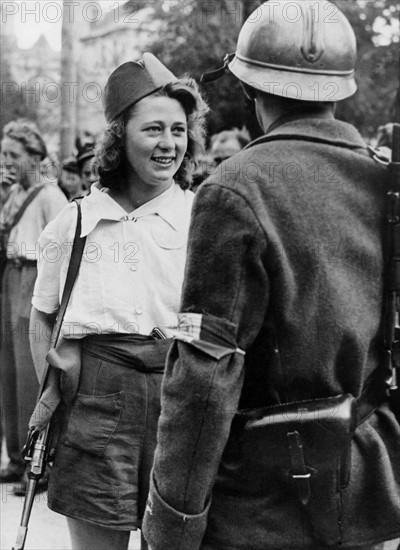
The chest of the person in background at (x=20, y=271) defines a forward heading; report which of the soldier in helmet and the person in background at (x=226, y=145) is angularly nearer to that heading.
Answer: the soldier in helmet

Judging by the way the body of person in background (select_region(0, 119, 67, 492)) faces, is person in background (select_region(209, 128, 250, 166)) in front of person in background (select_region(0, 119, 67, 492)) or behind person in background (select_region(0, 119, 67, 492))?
behind

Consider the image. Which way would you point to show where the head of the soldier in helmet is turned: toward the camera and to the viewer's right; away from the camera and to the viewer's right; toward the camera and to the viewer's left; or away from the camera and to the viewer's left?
away from the camera and to the viewer's left

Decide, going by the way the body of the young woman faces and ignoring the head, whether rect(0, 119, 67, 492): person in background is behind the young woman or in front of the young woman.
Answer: behind

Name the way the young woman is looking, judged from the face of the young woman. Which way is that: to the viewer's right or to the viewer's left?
to the viewer's right

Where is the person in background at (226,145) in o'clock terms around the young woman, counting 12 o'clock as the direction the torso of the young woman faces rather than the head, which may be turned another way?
The person in background is roughly at 8 o'clock from the young woman.

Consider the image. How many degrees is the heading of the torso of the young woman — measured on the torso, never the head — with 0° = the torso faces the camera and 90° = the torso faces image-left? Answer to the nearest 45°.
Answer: approximately 315°

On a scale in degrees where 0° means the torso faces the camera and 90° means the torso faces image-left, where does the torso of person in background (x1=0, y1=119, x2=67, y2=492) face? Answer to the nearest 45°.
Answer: approximately 45°

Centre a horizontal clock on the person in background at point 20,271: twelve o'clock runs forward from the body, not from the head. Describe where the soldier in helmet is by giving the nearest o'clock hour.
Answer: The soldier in helmet is roughly at 10 o'clock from the person in background.

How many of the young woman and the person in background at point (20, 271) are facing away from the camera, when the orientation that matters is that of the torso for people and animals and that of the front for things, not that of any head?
0
